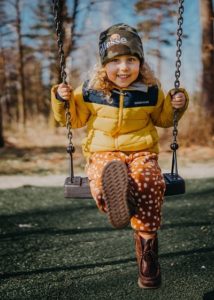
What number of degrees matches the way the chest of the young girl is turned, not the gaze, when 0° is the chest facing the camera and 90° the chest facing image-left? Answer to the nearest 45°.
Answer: approximately 0°

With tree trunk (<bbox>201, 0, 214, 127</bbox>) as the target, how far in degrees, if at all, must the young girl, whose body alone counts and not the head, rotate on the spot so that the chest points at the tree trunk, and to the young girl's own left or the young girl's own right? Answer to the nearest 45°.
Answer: approximately 180°
